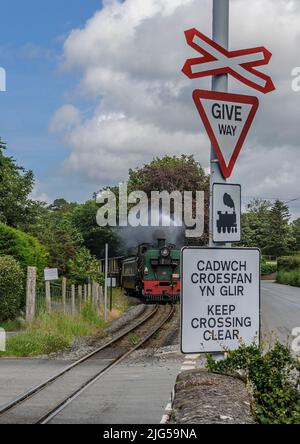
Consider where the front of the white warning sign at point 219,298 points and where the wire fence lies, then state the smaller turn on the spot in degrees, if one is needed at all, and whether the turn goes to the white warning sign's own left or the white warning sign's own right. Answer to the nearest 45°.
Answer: approximately 180°

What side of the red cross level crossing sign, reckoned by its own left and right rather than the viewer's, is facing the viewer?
front

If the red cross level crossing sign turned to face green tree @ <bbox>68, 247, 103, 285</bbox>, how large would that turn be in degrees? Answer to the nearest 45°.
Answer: approximately 180°

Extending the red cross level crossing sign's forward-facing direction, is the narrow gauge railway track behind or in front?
behind

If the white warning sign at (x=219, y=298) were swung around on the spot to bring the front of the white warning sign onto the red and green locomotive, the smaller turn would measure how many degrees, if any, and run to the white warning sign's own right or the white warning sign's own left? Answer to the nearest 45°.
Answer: approximately 180°

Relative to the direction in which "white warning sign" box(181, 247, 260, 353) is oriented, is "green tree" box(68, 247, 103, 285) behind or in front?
behind

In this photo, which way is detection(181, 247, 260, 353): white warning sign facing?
toward the camera

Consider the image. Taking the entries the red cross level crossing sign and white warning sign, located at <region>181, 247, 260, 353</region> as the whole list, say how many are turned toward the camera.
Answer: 2
